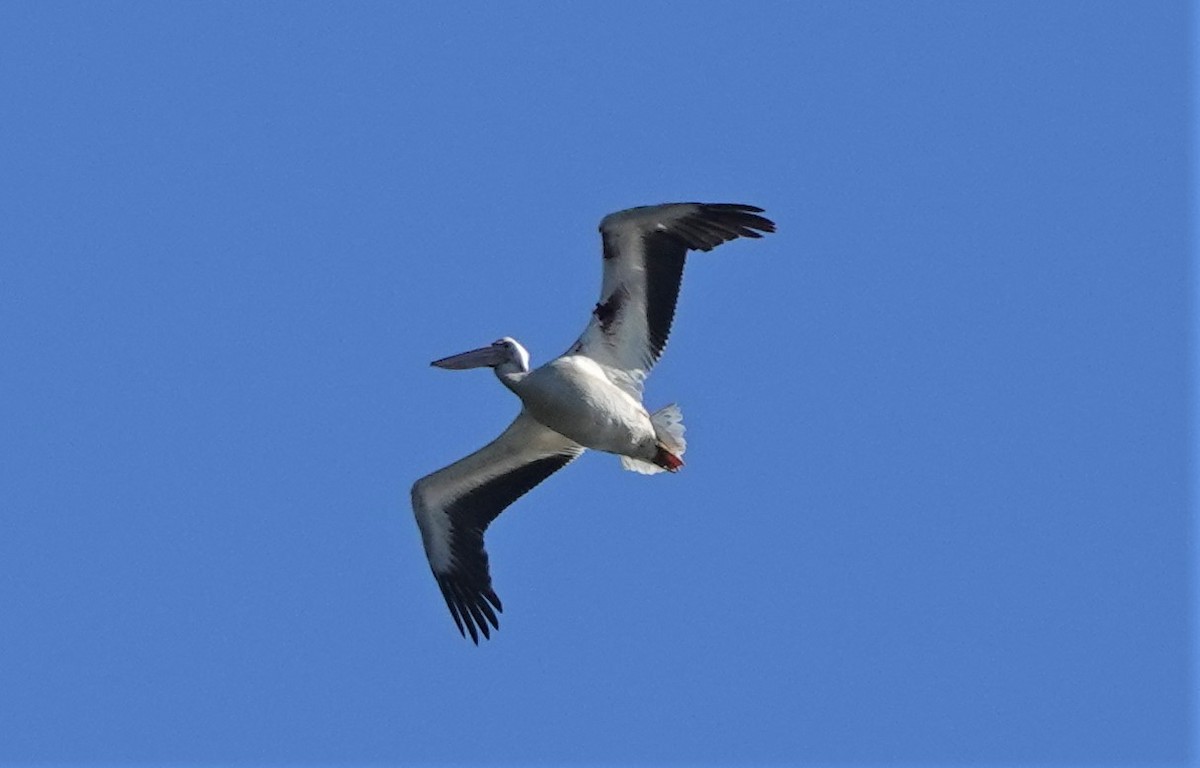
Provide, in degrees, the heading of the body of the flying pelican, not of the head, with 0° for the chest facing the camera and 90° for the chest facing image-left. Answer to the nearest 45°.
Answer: approximately 90°
